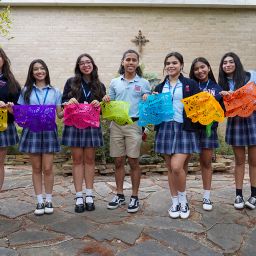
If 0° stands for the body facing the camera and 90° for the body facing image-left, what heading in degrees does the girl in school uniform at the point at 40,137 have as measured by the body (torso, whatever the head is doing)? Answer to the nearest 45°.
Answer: approximately 0°

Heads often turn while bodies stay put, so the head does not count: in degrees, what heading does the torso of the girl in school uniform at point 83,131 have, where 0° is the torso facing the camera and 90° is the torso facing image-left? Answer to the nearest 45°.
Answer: approximately 0°

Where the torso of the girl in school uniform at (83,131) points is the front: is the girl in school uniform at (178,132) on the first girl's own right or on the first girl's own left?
on the first girl's own left

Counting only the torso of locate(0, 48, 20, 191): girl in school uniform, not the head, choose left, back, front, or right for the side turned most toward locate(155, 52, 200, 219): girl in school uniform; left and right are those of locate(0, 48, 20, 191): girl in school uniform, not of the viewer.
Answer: left

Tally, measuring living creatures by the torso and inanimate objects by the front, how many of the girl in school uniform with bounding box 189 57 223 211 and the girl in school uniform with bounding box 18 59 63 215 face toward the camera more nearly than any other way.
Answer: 2

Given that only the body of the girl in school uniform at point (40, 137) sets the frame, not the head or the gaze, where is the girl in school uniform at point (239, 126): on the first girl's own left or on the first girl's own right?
on the first girl's own left
